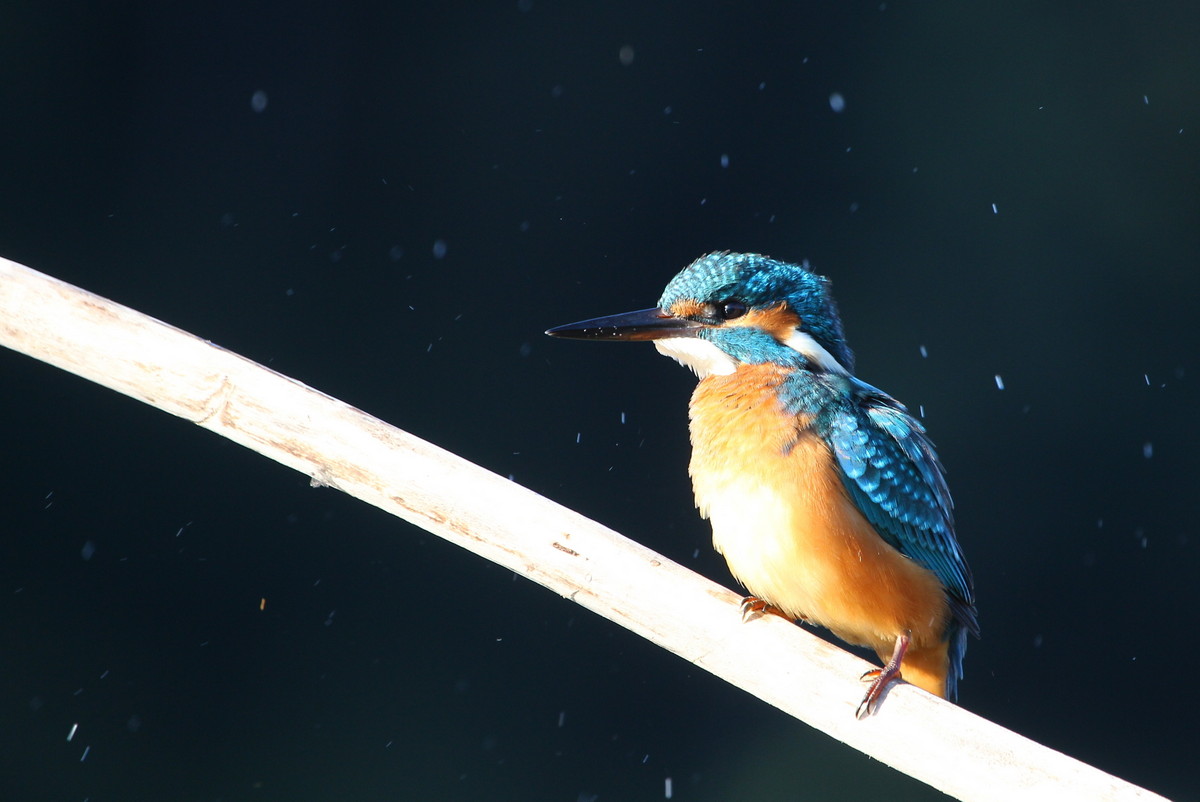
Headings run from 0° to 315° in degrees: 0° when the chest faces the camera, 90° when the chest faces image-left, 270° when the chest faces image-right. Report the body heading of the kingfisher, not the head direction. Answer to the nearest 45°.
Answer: approximately 45°
